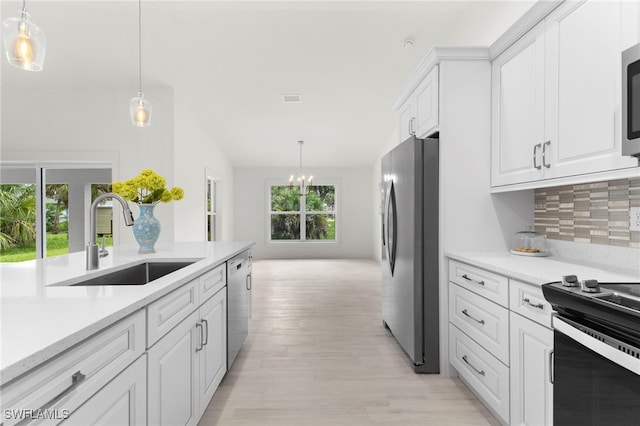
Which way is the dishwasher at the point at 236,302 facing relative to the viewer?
to the viewer's right

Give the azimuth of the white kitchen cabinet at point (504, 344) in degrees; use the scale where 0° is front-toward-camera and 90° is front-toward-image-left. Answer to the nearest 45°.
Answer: approximately 45°

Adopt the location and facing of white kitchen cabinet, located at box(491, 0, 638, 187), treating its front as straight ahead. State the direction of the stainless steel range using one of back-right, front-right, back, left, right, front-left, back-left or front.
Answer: front-left

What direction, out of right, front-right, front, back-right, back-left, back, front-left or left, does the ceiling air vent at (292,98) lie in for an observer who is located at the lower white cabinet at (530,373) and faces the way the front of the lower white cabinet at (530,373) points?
right

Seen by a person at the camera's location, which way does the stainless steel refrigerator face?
facing to the left of the viewer

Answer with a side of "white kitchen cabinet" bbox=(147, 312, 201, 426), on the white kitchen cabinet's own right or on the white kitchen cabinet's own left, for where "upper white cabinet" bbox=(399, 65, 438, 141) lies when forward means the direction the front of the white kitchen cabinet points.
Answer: on the white kitchen cabinet's own left

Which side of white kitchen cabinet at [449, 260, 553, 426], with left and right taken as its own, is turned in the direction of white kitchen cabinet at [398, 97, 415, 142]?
right

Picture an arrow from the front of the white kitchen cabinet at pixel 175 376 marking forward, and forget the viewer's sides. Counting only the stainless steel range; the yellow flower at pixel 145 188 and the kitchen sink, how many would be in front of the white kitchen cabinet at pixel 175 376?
1

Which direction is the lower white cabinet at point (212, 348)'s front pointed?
to the viewer's right

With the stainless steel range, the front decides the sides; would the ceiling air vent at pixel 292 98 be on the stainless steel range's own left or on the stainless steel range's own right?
on the stainless steel range's own right

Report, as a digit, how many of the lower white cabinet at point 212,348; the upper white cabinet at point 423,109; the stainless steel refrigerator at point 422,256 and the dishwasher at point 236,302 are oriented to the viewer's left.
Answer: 2

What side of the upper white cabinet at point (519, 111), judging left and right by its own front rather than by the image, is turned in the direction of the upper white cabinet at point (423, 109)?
right

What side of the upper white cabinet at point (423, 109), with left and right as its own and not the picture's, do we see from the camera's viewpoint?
left
